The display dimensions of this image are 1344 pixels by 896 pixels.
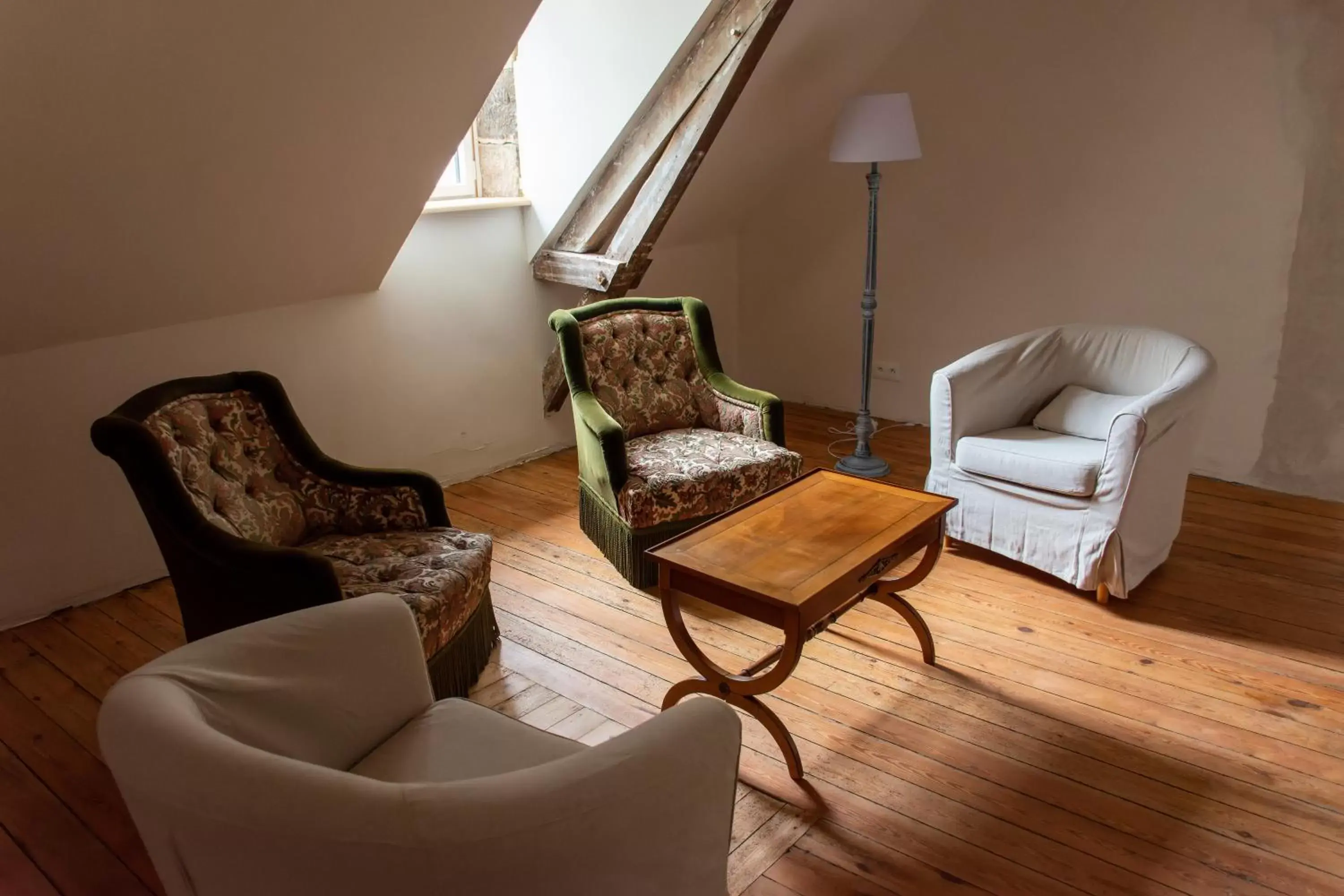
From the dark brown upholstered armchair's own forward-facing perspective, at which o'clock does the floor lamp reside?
The floor lamp is roughly at 10 o'clock from the dark brown upholstered armchair.

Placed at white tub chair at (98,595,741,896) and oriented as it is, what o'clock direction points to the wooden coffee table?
The wooden coffee table is roughly at 12 o'clock from the white tub chair.

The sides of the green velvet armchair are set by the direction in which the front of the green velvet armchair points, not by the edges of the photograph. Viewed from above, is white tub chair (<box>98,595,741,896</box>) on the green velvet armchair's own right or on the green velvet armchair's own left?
on the green velvet armchair's own right

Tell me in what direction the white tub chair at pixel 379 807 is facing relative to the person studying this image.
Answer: facing away from the viewer and to the right of the viewer

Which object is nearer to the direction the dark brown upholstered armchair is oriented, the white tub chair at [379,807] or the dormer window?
the white tub chair

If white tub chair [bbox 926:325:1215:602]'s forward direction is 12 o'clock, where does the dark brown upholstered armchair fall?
The dark brown upholstered armchair is roughly at 12 o'clock from the white tub chair.
